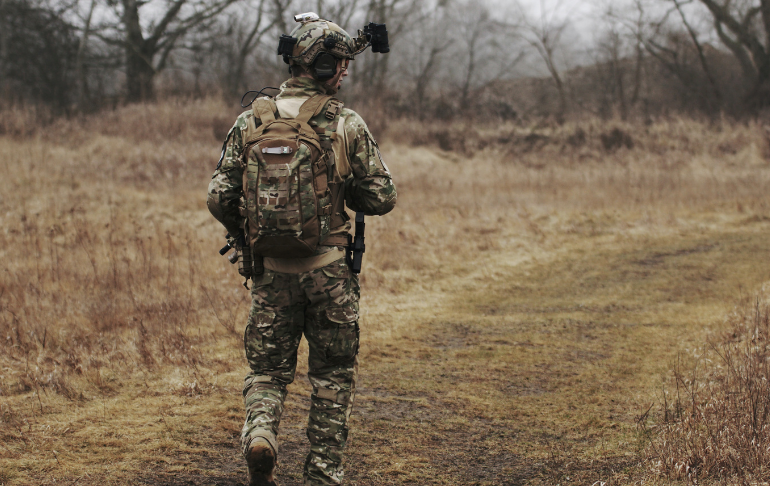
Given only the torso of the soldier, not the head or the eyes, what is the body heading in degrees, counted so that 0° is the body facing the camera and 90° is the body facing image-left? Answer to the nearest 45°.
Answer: approximately 180°

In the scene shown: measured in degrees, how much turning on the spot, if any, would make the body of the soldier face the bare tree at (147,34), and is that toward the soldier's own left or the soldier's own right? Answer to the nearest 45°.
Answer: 0° — they already face it

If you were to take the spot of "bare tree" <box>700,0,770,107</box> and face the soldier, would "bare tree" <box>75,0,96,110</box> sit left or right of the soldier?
right

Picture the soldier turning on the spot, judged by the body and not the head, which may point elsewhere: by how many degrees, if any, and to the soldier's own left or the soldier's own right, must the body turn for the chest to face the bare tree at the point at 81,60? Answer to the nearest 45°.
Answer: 0° — they already face it
